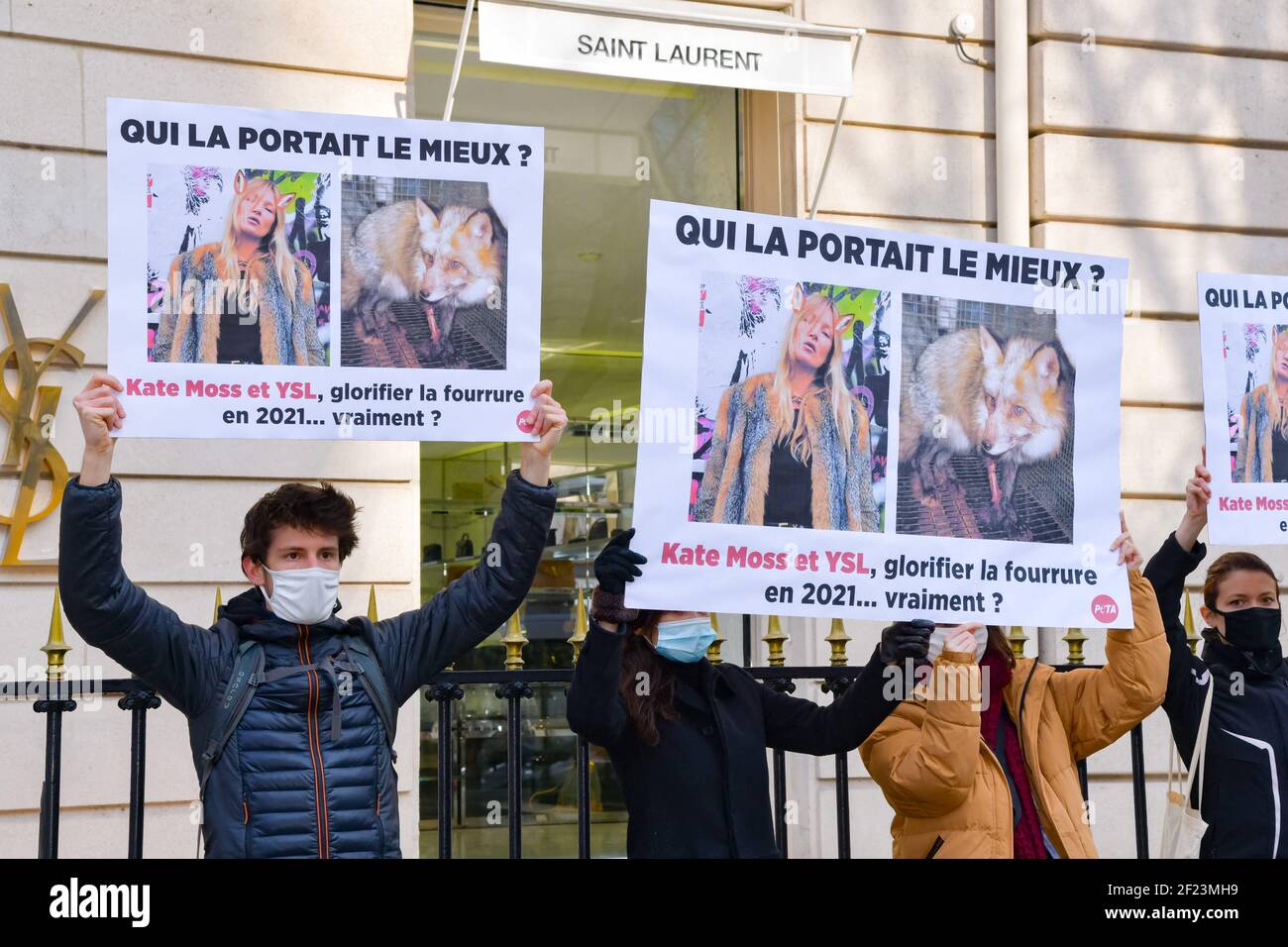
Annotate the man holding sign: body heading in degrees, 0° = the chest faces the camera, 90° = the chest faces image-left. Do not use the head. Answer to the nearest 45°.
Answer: approximately 0°

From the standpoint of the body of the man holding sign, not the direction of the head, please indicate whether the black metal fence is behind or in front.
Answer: behind

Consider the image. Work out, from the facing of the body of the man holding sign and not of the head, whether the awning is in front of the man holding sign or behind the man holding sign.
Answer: behind

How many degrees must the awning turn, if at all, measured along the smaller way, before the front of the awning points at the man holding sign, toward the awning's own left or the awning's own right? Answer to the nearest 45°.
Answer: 0° — it already faces them

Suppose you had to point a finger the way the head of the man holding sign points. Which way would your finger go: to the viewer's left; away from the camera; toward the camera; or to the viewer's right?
toward the camera

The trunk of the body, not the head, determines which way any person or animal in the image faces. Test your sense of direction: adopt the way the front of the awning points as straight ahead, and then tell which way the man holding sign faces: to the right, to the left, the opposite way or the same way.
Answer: the same way

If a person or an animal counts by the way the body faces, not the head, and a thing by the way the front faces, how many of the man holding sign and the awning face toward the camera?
2

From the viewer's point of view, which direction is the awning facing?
toward the camera
